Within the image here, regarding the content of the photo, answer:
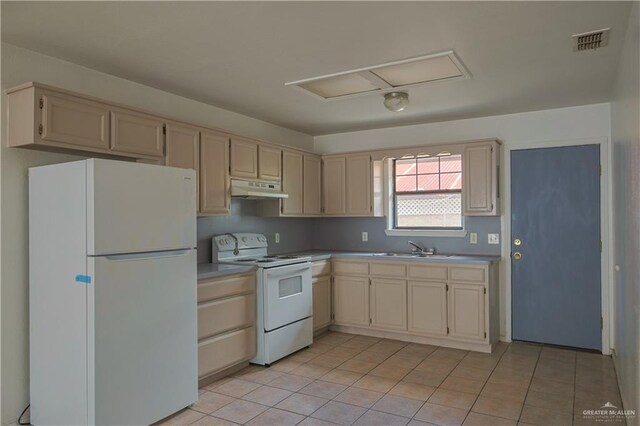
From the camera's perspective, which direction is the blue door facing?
toward the camera

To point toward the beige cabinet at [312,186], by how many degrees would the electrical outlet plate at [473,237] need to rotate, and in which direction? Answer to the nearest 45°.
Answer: approximately 90° to its right

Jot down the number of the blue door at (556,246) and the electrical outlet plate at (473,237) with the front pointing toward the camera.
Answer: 2

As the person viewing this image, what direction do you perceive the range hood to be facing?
facing the viewer and to the right of the viewer

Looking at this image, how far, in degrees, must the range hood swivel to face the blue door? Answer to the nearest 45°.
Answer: approximately 45° to its left

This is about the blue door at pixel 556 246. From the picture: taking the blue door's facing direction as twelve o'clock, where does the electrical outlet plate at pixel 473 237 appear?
The electrical outlet plate is roughly at 3 o'clock from the blue door.

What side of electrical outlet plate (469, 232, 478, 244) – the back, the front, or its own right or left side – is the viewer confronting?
front

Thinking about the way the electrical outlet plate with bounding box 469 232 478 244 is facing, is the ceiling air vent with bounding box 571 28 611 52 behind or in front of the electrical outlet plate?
in front

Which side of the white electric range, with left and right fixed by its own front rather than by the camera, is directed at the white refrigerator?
right

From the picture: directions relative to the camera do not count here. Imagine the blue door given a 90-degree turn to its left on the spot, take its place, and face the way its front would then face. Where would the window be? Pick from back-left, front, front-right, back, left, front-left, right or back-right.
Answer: back
